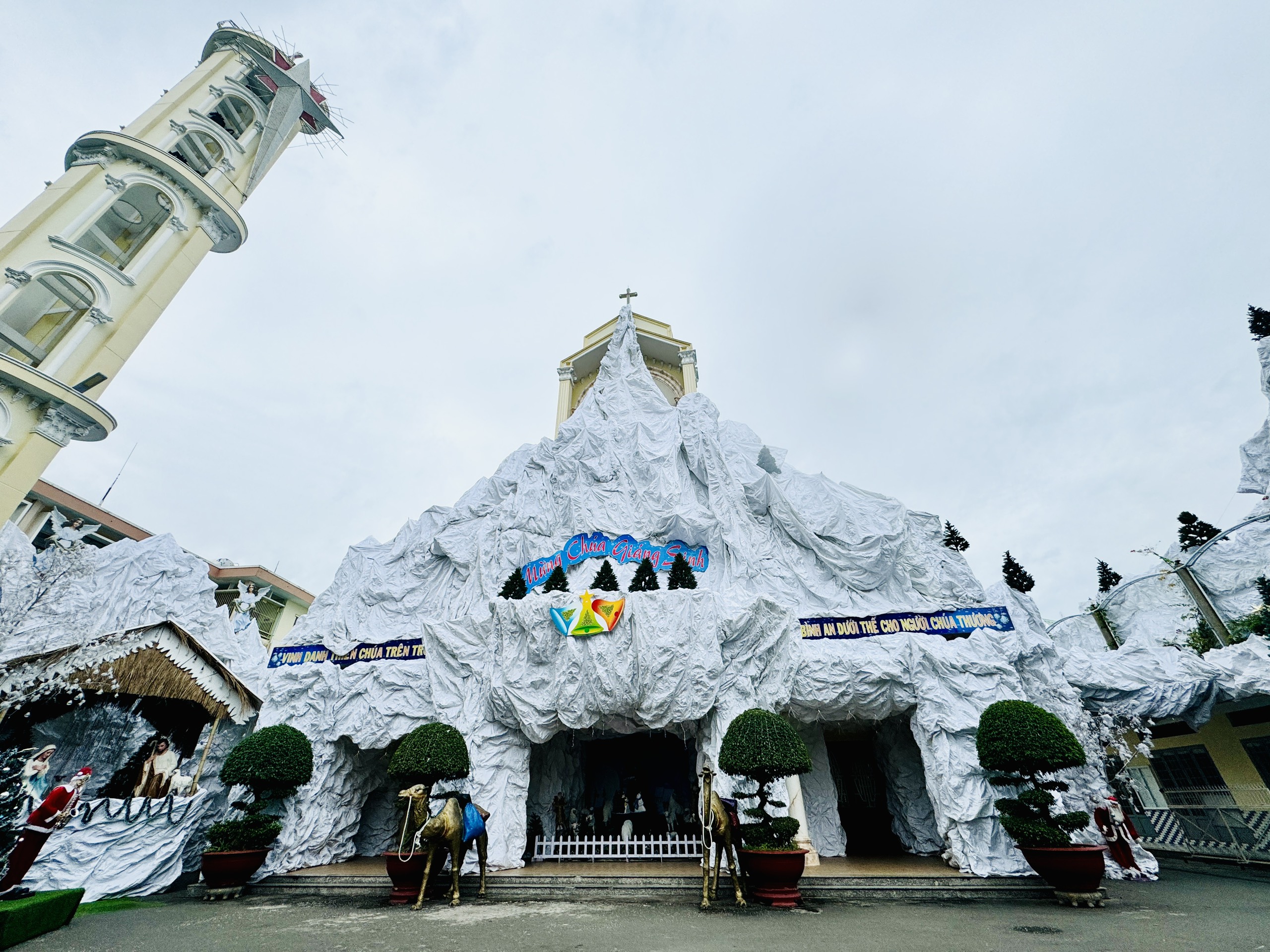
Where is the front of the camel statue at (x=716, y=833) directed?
toward the camera

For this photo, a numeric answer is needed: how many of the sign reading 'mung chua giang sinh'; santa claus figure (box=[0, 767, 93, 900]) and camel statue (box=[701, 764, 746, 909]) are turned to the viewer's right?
1

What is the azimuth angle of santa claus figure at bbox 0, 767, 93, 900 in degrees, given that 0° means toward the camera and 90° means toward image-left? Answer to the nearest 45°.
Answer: approximately 270°

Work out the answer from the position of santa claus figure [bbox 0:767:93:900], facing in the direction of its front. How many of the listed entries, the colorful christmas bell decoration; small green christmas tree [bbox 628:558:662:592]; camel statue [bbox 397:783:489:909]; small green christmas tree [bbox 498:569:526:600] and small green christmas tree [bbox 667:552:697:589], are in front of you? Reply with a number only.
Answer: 5

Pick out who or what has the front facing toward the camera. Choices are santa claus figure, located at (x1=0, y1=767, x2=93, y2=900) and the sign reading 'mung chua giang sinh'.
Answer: the sign reading 'mung chua giang sinh'

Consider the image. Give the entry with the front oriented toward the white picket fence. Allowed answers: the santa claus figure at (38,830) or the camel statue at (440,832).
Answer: the santa claus figure

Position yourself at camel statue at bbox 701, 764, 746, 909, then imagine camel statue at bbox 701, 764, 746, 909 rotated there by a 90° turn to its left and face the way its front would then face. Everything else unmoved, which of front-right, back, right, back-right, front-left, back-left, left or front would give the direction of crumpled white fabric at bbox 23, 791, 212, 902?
back

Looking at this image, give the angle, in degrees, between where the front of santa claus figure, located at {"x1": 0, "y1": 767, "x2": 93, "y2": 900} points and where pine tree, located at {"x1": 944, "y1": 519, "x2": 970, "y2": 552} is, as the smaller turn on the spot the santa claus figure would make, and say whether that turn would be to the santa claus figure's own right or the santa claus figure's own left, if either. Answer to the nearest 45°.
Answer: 0° — it already faces it

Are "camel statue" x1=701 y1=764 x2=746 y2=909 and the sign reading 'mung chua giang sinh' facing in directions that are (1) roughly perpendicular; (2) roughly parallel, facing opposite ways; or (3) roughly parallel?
roughly parallel

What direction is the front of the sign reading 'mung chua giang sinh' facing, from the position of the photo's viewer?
facing the viewer

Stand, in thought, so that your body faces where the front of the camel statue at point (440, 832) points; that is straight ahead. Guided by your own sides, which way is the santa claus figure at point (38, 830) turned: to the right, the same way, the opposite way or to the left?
the opposite way
